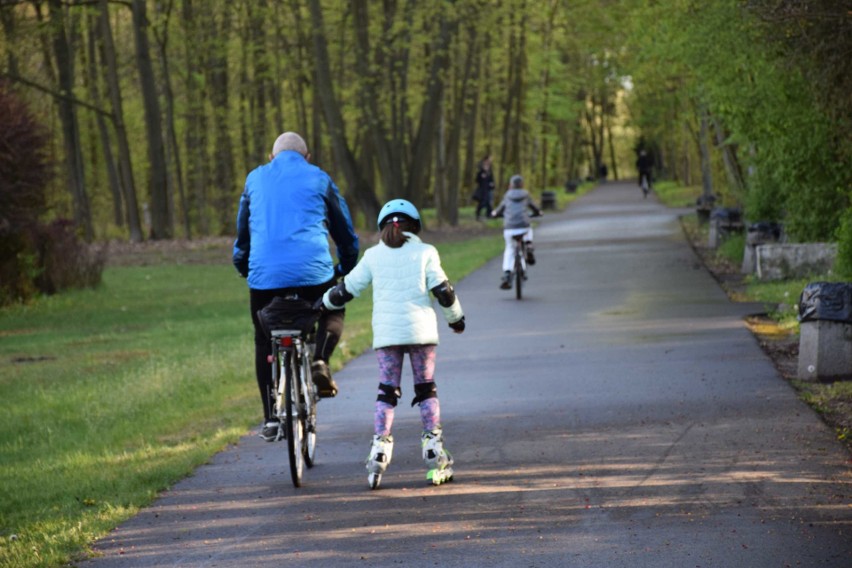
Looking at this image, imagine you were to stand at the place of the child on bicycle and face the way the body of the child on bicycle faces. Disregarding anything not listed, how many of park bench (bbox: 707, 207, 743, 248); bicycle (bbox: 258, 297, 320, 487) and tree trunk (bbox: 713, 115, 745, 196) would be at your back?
1

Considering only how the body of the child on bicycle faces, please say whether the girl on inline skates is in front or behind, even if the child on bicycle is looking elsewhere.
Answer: behind

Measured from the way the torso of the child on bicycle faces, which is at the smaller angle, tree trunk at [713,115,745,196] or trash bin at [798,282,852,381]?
the tree trunk

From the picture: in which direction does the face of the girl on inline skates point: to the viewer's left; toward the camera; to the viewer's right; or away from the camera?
away from the camera

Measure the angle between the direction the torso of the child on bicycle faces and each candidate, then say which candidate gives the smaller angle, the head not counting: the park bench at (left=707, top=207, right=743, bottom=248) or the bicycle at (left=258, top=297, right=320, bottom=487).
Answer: the park bench

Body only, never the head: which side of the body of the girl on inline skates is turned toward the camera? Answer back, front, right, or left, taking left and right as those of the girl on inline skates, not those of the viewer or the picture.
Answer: back

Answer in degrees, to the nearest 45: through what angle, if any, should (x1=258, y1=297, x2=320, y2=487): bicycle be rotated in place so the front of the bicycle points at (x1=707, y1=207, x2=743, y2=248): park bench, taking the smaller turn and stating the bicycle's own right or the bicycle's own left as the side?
approximately 45° to the bicycle's own right

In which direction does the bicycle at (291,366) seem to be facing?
away from the camera

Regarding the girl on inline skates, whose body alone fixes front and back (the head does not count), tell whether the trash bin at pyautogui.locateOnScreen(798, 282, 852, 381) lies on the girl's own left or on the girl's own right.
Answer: on the girl's own right

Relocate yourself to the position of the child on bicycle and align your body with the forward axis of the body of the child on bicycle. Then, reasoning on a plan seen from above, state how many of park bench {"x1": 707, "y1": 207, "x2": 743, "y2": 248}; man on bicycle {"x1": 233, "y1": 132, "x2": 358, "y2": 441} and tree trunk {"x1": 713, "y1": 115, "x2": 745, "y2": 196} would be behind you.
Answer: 1

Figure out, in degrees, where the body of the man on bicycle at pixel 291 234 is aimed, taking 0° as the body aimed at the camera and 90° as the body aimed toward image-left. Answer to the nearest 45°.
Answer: approximately 180°

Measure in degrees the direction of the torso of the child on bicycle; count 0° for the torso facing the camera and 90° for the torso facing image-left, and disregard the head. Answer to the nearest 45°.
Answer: approximately 180°

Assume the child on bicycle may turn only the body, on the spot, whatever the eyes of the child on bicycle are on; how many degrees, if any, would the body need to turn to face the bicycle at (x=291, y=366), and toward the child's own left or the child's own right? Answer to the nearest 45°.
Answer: approximately 180°

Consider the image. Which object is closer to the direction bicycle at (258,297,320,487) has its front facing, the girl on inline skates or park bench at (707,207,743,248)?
the park bench

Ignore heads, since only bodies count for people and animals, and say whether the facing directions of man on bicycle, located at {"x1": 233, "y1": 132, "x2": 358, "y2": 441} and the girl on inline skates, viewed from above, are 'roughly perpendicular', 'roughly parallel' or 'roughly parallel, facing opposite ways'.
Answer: roughly parallel

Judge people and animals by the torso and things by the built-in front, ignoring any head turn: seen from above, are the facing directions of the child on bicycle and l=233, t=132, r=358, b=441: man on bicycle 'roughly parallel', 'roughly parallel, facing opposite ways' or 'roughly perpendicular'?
roughly parallel

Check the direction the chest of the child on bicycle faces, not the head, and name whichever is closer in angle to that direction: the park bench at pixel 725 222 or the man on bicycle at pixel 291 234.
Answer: the park bench
